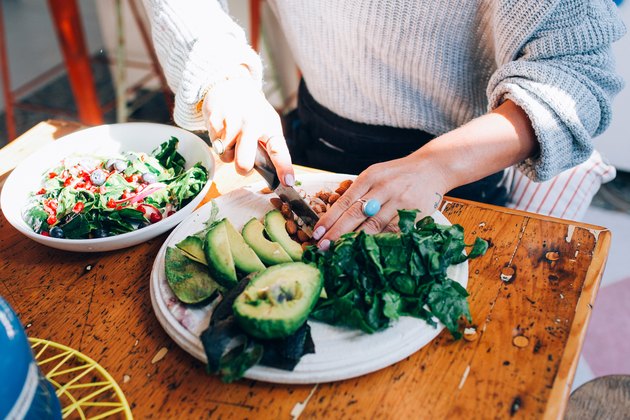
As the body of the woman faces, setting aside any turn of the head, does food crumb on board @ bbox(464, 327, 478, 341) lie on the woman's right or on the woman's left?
on the woman's left

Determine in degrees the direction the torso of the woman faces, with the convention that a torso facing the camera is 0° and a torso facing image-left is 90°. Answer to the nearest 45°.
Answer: approximately 45°

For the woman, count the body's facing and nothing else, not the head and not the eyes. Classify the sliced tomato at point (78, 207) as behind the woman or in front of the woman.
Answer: in front
